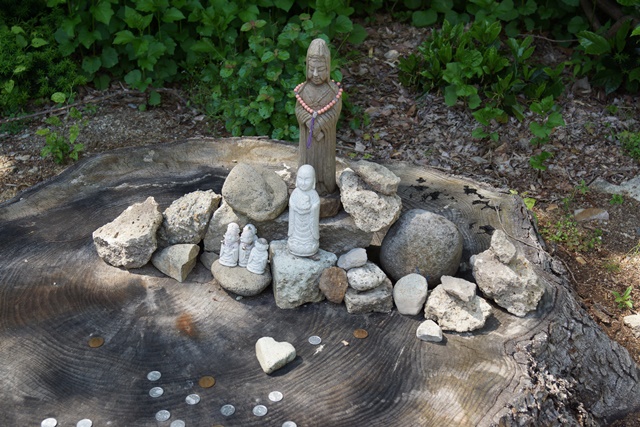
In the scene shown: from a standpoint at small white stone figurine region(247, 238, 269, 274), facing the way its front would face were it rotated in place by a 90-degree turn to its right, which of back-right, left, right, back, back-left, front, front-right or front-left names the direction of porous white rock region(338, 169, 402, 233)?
back

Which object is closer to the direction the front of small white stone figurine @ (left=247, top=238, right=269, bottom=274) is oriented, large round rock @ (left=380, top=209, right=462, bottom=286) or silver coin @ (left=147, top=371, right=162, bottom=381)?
the silver coin

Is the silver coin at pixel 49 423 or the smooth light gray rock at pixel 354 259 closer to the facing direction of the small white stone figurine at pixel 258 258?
the silver coin

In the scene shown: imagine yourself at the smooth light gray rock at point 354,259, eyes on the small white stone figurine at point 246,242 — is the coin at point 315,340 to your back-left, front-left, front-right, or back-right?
front-left

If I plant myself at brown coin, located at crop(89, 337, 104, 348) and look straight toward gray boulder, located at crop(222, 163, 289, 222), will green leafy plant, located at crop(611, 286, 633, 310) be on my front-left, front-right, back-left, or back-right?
front-right

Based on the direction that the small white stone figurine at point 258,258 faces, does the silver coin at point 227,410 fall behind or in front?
in front

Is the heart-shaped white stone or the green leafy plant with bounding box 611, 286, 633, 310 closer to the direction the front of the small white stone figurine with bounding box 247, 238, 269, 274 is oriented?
the heart-shaped white stone

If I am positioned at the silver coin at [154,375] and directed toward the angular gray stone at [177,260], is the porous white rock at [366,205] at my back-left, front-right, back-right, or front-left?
front-right

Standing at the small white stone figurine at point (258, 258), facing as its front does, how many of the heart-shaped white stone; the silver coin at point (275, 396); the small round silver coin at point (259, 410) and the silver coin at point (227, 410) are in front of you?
4

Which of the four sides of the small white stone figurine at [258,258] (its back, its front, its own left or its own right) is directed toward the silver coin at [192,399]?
front

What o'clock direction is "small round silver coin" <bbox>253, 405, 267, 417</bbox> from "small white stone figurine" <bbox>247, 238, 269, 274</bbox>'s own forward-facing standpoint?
The small round silver coin is roughly at 12 o'clock from the small white stone figurine.

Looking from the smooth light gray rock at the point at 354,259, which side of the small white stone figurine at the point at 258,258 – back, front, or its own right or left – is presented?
left

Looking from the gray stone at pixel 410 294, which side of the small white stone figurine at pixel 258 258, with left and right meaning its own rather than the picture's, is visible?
left

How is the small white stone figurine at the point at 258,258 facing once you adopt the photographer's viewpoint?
facing the viewer

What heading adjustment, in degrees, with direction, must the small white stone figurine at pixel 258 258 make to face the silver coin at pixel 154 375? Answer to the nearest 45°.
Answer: approximately 45° to its right

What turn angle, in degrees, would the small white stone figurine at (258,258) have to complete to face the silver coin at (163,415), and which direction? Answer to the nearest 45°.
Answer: approximately 45° to its right
